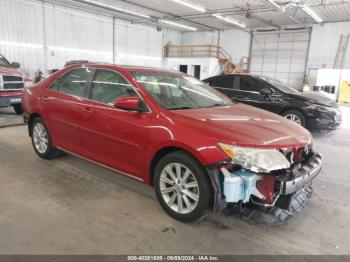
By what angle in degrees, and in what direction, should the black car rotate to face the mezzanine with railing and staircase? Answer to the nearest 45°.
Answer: approximately 135° to its left

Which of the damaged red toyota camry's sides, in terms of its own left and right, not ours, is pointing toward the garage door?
left

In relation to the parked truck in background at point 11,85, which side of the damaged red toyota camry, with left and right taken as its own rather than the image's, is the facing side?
back

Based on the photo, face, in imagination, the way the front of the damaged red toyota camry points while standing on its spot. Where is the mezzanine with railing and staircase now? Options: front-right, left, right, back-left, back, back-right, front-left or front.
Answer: back-left

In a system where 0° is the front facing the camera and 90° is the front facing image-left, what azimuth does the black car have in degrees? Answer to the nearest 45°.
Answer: approximately 315°

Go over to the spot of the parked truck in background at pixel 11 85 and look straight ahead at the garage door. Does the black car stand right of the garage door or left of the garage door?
right

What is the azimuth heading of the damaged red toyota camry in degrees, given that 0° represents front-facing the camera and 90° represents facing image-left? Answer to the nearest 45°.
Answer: approximately 315°

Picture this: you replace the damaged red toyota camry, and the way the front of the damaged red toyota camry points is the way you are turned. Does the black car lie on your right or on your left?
on your left

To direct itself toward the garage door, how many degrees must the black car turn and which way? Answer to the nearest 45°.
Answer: approximately 135° to its left

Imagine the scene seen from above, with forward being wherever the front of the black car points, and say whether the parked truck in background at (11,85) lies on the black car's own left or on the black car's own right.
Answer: on the black car's own right
